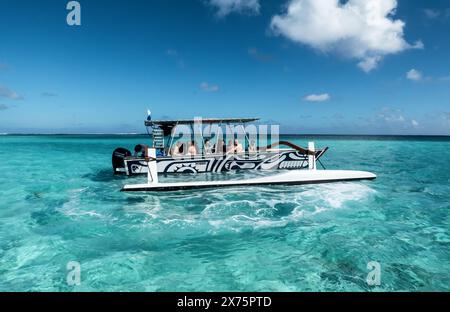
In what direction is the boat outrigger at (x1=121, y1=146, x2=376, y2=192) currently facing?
to the viewer's right

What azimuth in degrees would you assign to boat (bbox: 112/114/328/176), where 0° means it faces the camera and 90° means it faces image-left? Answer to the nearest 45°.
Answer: approximately 270°
